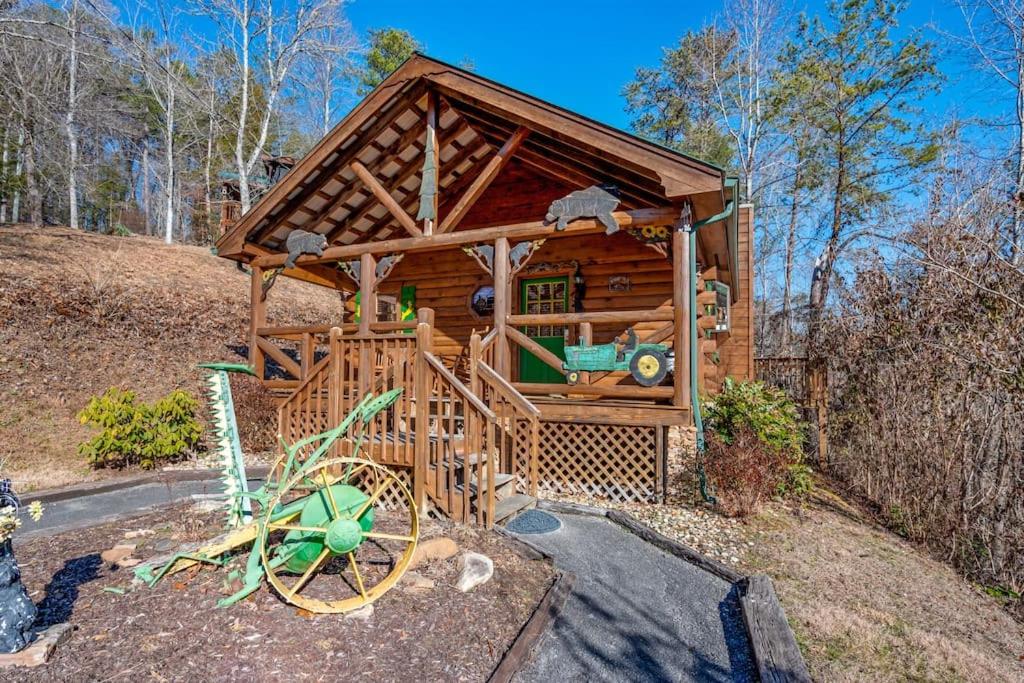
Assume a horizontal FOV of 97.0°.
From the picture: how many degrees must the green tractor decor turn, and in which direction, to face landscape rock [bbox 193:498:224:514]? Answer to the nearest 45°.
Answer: approximately 45° to its left

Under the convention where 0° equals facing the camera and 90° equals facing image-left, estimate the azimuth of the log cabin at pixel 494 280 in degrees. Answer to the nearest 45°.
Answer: approximately 45°

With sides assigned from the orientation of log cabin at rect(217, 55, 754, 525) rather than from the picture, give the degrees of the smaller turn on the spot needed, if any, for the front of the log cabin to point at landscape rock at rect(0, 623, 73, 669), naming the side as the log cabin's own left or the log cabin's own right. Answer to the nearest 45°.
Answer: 0° — it already faces it

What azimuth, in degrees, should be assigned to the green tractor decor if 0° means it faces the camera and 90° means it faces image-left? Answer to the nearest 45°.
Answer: approximately 90°

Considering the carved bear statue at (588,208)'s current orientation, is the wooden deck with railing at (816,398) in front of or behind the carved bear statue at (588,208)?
behind

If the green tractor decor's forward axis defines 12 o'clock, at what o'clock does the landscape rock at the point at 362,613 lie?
The landscape rock is roughly at 10 o'clock from the green tractor decor.

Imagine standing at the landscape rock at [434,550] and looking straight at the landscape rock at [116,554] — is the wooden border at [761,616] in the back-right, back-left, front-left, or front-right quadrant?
back-left

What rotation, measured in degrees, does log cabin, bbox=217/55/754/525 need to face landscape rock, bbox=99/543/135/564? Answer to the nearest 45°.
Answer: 0° — it already faces it

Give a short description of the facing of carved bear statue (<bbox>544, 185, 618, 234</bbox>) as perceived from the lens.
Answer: facing to the left of the viewer

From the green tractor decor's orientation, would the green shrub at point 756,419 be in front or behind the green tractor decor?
behind

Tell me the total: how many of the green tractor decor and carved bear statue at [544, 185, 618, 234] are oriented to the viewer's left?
2

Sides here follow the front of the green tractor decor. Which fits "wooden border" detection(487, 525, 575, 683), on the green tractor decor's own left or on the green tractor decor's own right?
on the green tractor decor's own left
